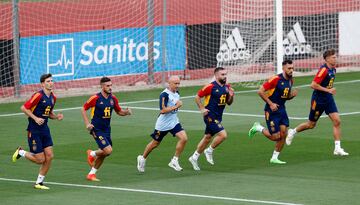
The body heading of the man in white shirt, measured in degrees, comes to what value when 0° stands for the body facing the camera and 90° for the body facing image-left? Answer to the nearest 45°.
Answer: approximately 315°
